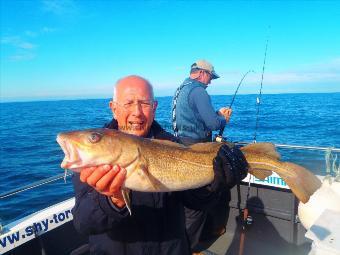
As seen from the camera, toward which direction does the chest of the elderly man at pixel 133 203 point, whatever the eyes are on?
toward the camera

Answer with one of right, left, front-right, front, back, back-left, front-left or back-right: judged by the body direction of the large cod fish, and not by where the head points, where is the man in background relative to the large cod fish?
right

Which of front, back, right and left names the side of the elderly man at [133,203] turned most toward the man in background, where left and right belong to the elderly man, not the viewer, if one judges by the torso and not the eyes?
back

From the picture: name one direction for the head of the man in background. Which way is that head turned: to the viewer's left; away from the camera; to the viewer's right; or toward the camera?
to the viewer's right

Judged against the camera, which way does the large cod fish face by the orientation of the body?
to the viewer's left
